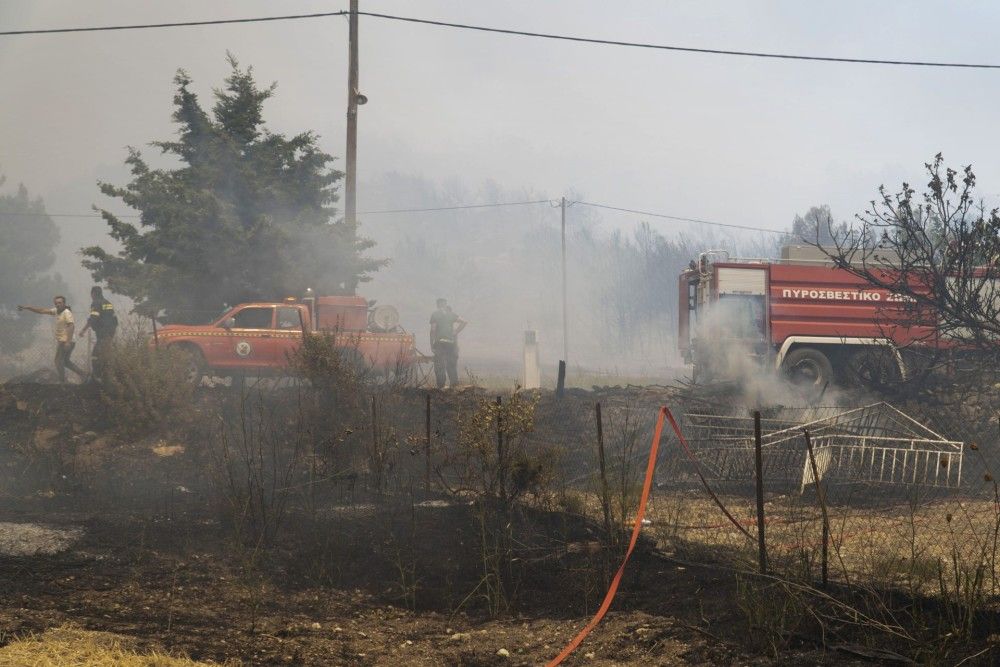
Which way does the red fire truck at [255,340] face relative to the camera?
to the viewer's left

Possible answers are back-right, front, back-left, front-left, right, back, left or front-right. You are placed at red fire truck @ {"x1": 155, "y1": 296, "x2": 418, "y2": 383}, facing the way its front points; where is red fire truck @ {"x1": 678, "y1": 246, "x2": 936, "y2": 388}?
back

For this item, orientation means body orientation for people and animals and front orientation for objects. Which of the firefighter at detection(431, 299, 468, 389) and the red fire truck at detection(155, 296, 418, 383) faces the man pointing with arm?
the red fire truck

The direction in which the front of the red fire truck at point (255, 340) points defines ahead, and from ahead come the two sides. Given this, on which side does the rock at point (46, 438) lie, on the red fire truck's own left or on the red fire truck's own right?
on the red fire truck's own left

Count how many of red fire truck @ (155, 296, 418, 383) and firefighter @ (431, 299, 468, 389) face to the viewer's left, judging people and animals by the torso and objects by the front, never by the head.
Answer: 1

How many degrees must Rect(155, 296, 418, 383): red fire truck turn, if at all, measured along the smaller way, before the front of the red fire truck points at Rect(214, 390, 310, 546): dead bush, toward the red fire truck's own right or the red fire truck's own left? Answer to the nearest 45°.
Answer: approximately 90° to the red fire truck's own left

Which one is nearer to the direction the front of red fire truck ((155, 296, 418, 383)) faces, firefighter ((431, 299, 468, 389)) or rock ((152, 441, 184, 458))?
the rock
